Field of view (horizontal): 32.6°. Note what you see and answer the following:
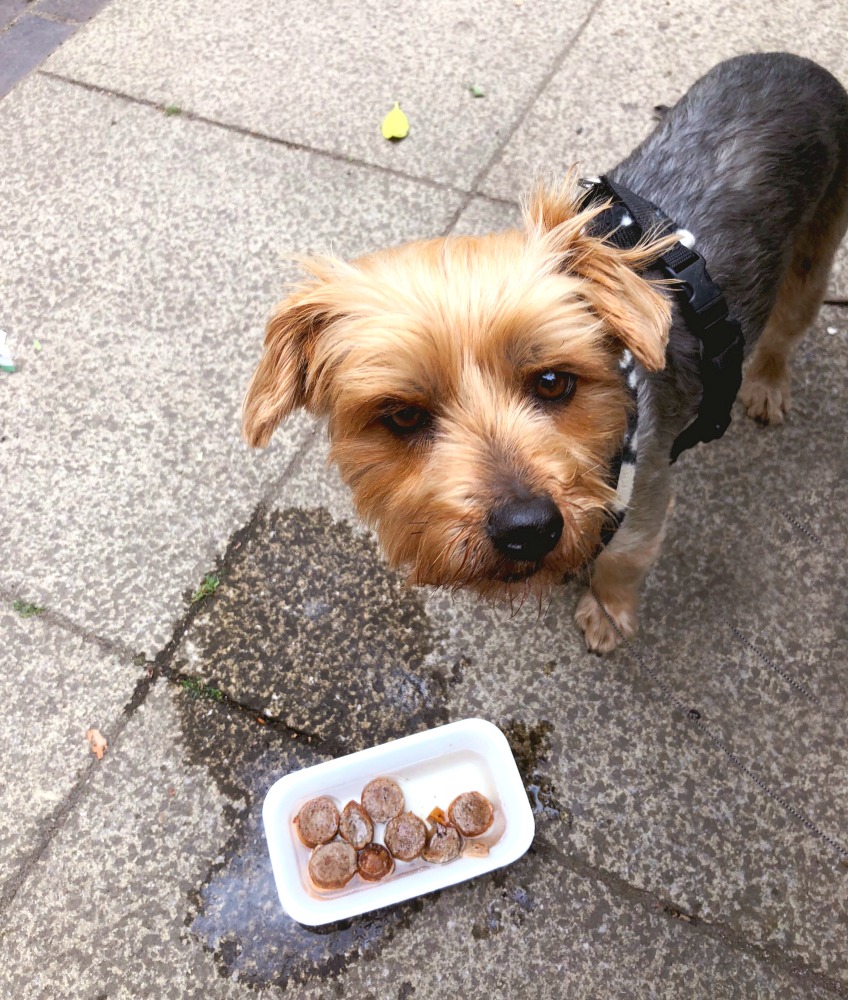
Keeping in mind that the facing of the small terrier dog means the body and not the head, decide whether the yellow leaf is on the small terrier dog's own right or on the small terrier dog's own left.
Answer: on the small terrier dog's own right

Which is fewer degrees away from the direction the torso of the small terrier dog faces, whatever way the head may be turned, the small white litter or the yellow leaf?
the small white litter

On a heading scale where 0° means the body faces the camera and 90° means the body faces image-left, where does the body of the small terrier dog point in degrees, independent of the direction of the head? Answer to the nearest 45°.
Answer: approximately 45°

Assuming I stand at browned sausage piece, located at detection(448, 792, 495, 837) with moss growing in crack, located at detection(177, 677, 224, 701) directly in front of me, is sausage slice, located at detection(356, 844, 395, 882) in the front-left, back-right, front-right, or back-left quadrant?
front-left
